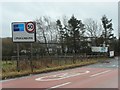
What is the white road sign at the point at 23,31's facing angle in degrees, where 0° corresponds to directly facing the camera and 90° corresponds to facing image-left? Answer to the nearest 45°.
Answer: approximately 0°
